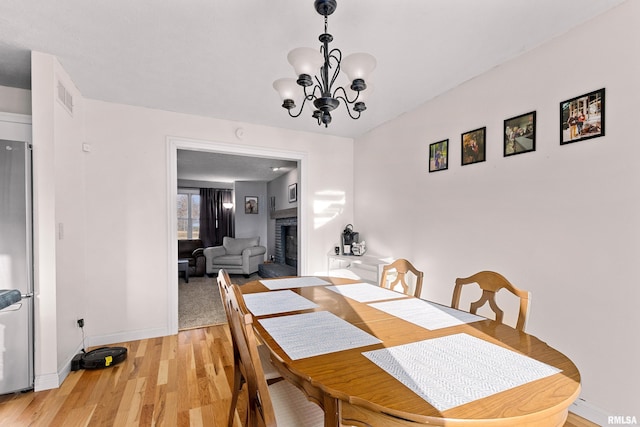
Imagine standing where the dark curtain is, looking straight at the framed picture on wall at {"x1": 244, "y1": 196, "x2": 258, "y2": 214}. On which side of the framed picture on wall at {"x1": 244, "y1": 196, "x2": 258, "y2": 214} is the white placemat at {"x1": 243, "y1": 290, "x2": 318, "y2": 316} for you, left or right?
right

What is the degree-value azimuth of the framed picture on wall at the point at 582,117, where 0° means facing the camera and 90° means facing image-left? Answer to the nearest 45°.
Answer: approximately 45°

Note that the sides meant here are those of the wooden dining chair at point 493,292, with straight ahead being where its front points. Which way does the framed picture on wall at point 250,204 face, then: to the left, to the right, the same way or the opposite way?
to the left

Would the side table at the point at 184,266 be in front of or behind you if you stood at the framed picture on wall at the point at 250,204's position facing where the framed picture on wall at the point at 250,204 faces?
in front

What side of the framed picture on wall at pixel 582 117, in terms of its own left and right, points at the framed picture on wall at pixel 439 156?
right

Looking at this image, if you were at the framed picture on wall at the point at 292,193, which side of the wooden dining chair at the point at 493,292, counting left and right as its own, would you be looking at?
right

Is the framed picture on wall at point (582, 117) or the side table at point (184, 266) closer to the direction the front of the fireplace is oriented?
the side table

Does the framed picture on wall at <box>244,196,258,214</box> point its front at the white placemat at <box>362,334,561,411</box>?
yes

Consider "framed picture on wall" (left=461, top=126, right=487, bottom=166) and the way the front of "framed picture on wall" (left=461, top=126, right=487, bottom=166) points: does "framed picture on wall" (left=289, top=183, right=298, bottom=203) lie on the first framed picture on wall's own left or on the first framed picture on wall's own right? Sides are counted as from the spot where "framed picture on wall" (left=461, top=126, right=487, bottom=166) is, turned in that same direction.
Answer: on the first framed picture on wall's own right

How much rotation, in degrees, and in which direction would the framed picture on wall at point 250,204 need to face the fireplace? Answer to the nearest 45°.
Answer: approximately 45° to its left

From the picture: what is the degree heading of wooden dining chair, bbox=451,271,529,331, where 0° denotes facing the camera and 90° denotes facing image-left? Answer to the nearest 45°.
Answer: approximately 45°
